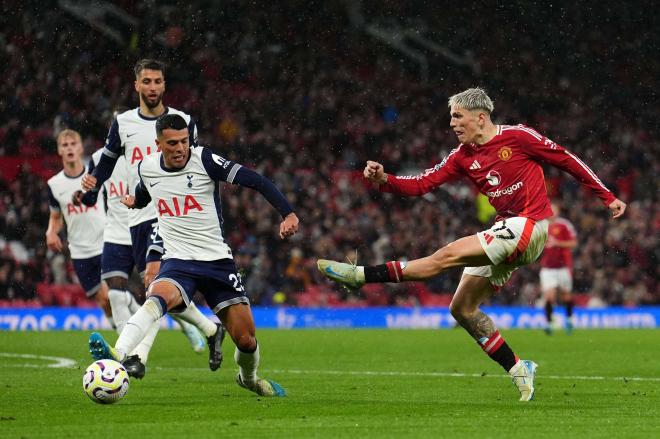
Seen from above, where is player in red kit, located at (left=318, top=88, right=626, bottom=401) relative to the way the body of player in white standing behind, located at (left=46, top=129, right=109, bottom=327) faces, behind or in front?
in front

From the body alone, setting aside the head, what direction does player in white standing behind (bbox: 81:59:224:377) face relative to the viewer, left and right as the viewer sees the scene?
facing the viewer

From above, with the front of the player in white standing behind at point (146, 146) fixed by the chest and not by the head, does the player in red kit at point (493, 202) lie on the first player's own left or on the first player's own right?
on the first player's own left

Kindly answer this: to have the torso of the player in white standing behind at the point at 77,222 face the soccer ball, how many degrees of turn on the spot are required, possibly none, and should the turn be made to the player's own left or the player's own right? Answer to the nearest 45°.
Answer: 0° — they already face it

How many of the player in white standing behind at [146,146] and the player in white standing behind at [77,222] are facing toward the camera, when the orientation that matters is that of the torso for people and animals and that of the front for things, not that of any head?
2

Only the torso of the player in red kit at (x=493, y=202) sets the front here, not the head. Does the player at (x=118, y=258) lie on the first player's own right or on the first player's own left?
on the first player's own right

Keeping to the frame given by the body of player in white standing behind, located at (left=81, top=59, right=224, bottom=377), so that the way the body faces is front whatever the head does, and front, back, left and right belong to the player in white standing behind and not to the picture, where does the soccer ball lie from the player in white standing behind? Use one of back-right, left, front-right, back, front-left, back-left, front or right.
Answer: front

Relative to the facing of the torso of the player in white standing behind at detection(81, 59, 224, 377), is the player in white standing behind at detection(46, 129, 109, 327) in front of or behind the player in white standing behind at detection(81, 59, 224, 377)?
behind

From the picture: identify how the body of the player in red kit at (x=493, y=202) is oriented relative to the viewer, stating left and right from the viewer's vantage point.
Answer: facing the viewer and to the left of the viewer

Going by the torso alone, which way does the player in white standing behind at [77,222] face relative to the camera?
toward the camera

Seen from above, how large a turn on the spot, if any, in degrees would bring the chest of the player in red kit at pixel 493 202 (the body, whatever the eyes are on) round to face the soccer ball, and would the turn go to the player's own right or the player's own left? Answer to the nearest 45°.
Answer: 0° — they already face it
